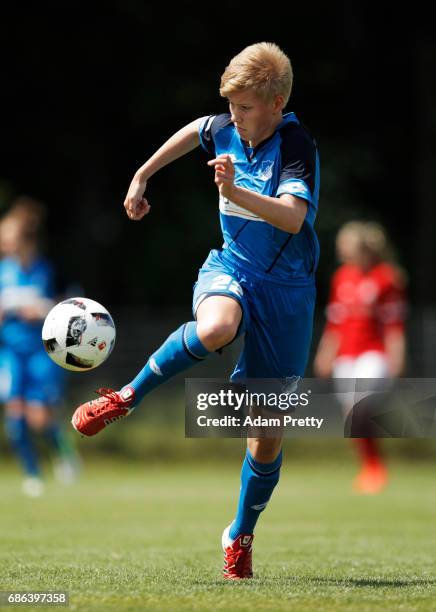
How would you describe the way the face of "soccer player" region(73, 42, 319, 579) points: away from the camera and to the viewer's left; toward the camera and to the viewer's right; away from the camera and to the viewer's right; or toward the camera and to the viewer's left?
toward the camera and to the viewer's left

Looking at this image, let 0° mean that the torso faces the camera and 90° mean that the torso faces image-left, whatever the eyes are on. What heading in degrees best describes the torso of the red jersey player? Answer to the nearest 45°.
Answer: approximately 45°

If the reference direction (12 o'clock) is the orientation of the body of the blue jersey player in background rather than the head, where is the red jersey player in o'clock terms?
The red jersey player is roughly at 8 o'clock from the blue jersey player in background.

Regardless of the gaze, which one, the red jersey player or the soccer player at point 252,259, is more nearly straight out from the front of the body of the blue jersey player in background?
the soccer player

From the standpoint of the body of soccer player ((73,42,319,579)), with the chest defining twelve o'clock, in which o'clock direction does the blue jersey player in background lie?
The blue jersey player in background is roughly at 4 o'clock from the soccer player.

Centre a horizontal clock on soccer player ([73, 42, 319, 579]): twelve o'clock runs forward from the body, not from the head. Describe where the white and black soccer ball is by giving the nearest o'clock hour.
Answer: The white and black soccer ball is roughly at 2 o'clock from the soccer player.

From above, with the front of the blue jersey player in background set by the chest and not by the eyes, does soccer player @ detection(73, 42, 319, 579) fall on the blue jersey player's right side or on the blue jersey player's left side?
on the blue jersey player's left side

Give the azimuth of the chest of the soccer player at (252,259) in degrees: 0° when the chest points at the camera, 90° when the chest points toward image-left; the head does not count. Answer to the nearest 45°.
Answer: approximately 45°

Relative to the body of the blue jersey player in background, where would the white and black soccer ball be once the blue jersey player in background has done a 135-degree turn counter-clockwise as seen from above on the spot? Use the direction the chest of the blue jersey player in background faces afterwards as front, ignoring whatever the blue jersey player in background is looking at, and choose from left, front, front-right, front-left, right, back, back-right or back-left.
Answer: right

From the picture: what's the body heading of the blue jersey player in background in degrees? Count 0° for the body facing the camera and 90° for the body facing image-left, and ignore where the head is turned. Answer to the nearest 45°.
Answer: approximately 45°

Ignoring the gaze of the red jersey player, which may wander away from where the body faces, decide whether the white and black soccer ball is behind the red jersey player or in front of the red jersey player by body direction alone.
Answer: in front

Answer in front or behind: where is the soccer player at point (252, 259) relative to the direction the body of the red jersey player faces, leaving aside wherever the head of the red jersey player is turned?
in front
